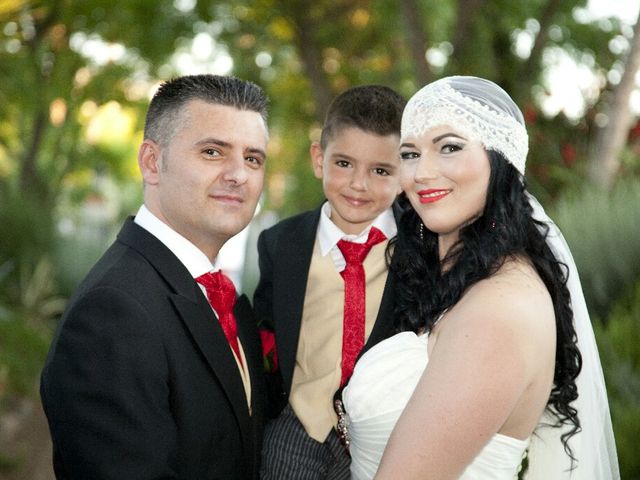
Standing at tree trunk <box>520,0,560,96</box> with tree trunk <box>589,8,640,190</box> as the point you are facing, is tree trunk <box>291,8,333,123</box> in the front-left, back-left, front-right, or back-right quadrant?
back-right

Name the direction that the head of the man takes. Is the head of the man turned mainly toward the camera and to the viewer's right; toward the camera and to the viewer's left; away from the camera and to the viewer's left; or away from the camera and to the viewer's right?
toward the camera and to the viewer's right

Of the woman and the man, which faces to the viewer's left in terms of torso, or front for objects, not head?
the woman

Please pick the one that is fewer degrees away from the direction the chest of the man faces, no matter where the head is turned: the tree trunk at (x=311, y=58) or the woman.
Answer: the woman

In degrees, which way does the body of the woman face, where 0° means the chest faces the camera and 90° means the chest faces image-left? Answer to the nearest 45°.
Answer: approximately 90°

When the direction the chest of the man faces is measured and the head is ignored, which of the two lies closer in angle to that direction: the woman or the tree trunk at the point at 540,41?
the woman

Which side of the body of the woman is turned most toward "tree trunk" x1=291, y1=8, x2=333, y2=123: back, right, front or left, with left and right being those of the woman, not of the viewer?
right

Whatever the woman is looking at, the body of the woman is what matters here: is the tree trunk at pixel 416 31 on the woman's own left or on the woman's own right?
on the woman's own right

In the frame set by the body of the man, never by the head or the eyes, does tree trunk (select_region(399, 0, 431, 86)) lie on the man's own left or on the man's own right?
on the man's own left

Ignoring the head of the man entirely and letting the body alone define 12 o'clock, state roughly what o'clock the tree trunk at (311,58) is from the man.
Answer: The tree trunk is roughly at 8 o'clock from the man.

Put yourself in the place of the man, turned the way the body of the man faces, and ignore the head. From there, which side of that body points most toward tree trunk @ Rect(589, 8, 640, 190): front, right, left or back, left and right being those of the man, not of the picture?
left
